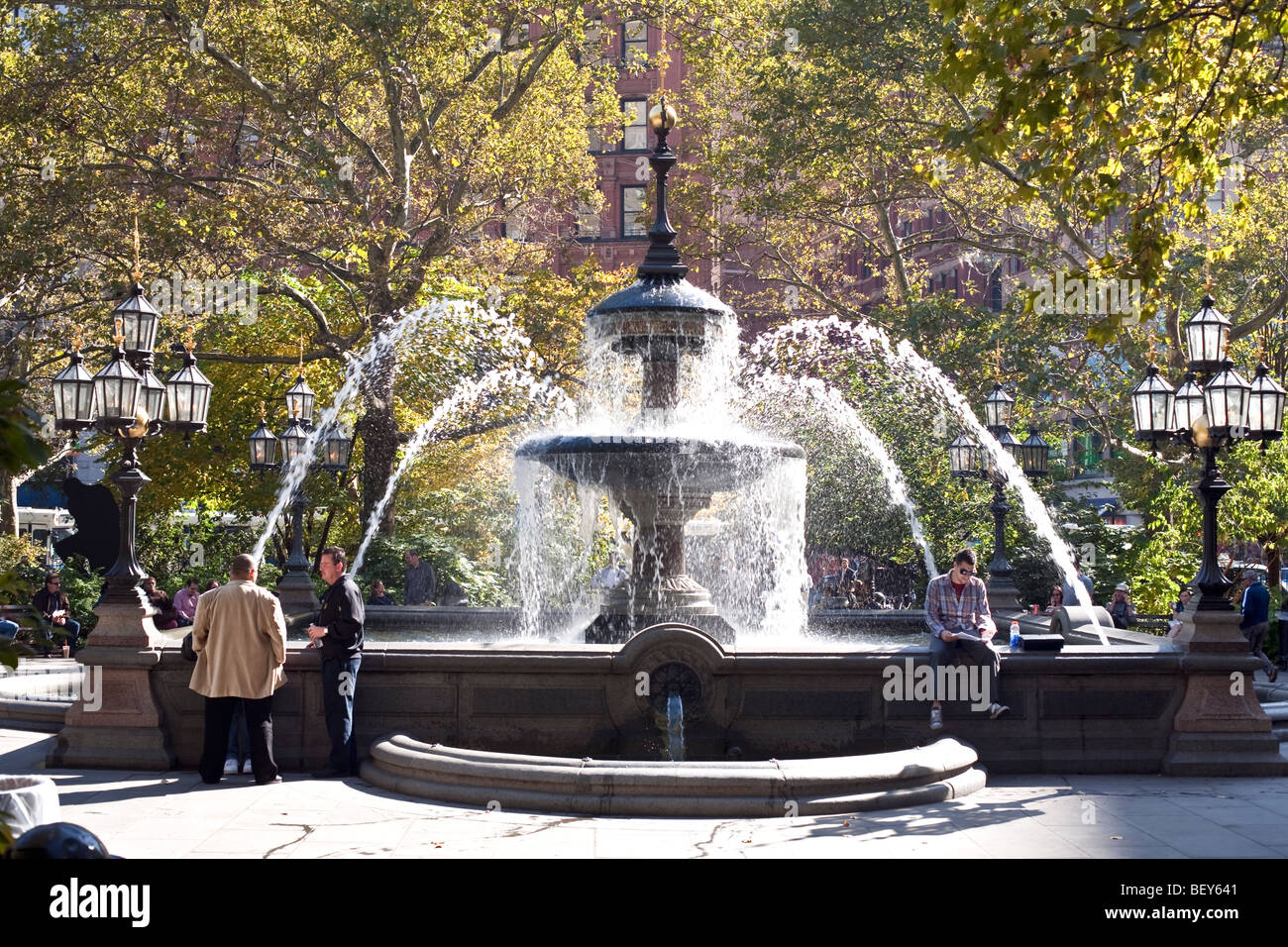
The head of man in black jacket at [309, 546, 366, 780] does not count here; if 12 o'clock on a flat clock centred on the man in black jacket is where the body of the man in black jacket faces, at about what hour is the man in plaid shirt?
The man in plaid shirt is roughly at 6 o'clock from the man in black jacket.

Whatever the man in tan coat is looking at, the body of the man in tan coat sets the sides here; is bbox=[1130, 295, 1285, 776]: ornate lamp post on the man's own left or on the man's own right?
on the man's own right

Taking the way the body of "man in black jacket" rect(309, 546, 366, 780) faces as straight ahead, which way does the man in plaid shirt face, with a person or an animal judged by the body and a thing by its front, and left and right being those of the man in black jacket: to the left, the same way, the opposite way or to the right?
to the left

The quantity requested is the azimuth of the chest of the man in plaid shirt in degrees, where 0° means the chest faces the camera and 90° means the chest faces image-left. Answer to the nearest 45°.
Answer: approximately 0°

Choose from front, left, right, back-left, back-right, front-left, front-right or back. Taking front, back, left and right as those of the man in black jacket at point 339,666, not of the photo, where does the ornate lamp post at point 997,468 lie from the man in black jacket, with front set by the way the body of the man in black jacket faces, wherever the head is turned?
back-right

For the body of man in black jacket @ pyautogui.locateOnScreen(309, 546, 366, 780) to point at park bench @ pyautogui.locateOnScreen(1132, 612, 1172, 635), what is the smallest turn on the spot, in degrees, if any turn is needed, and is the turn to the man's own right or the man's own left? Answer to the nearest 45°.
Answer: approximately 135° to the man's own right

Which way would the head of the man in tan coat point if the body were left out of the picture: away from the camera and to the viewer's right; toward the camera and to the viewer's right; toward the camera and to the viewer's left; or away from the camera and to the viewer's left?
away from the camera and to the viewer's right

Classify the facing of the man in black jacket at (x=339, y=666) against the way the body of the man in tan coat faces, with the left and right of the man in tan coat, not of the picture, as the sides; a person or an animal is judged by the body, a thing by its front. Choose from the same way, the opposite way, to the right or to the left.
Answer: to the left

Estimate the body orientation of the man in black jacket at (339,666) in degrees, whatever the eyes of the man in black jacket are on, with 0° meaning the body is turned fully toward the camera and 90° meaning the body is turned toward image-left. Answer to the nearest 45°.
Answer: approximately 90°

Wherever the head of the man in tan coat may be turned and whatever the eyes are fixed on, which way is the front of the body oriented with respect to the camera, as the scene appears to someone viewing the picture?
away from the camera

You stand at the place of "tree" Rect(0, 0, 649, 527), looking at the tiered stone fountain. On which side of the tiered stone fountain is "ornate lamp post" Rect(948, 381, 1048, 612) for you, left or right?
left
